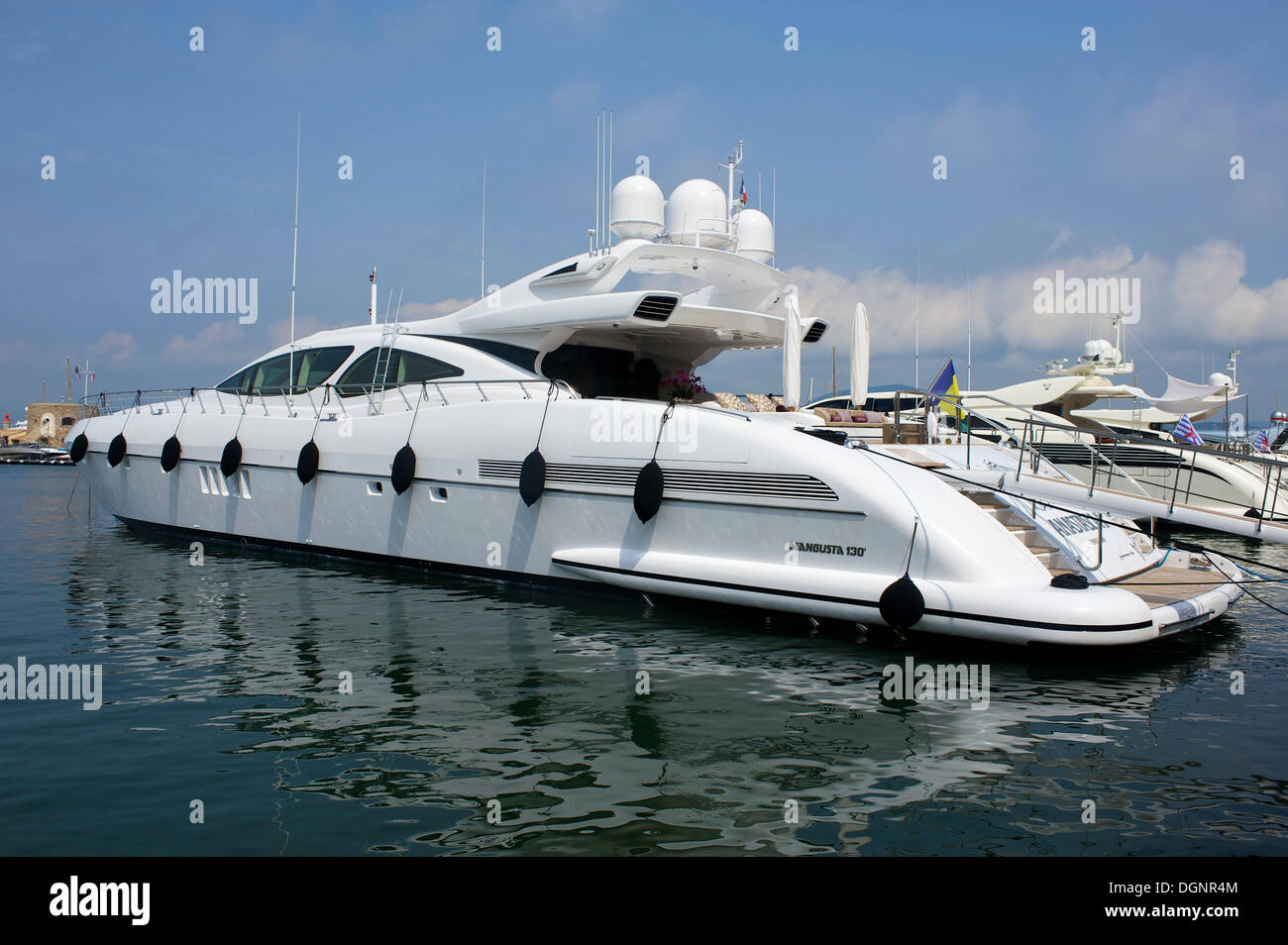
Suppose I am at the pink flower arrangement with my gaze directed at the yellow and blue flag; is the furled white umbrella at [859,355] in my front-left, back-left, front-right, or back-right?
front-left

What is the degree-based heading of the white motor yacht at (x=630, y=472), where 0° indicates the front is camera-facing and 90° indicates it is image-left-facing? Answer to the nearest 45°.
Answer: approximately 135°
